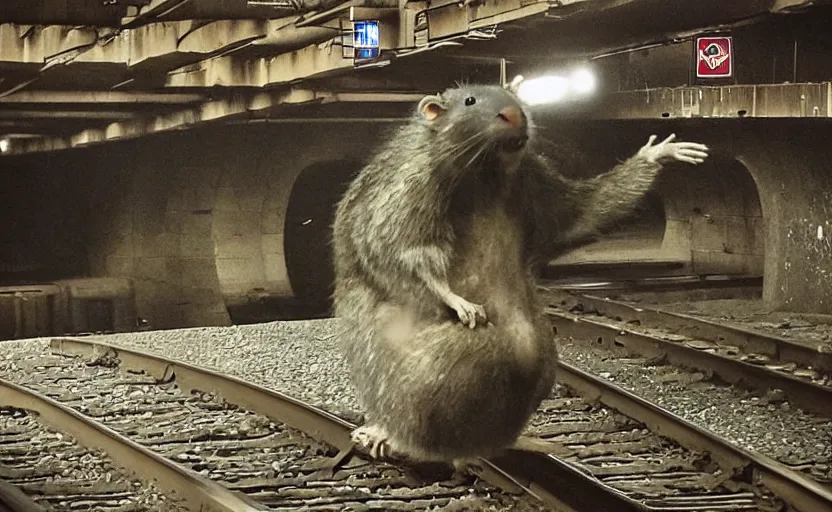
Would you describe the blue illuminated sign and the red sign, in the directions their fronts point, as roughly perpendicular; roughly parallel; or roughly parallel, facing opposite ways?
roughly parallel

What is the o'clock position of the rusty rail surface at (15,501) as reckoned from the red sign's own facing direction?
The rusty rail surface is roughly at 1 o'clock from the red sign.

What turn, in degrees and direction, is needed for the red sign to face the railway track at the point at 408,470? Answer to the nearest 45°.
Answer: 0° — it already faces it

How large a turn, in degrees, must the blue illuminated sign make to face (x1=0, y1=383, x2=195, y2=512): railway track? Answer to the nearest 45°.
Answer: approximately 45° to its right

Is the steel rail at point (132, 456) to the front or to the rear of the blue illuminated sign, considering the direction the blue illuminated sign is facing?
to the front

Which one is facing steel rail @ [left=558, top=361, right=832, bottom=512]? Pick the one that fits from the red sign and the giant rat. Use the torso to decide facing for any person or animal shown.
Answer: the red sign

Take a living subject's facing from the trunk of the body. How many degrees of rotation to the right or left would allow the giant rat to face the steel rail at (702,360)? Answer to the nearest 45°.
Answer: approximately 135° to its left

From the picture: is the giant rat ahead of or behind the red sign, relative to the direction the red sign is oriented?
ahead

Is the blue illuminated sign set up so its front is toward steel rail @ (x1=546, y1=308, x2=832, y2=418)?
no

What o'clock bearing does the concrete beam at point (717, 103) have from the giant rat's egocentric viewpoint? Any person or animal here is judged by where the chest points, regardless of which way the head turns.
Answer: The concrete beam is roughly at 8 o'clock from the giant rat.

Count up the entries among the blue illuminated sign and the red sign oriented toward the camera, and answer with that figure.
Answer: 2

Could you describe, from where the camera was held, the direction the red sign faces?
facing the viewer

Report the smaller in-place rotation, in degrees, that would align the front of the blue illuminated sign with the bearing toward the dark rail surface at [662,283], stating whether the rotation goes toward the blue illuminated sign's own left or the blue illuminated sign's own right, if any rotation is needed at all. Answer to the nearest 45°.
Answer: approximately 135° to the blue illuminated sign's own left

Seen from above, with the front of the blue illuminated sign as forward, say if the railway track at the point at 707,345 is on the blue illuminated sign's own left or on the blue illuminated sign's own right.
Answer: on the blue illuminated sign's own left

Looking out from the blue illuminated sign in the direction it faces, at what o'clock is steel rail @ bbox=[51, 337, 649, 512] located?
The steel rail is roughly at 12 o'clock from the blue illuminated sign.

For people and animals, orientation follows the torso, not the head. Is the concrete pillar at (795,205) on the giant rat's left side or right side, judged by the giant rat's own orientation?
on its left

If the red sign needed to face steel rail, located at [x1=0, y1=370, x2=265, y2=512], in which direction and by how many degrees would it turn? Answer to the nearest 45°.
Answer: approximately 45° to its right

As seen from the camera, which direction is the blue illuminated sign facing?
toward the camera

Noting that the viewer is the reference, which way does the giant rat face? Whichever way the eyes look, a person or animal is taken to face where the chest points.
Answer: facing the viewer and to the right of the viewer
